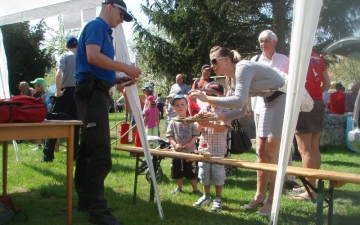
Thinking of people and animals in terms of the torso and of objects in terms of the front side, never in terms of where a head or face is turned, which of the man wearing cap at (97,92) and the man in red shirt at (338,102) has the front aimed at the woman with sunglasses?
the man wearing cap

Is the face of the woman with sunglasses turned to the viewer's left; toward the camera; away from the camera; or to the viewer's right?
to the viewer's left

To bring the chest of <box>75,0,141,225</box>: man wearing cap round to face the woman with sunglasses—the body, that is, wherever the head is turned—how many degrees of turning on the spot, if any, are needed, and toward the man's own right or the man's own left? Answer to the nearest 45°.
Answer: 0° — they already face them

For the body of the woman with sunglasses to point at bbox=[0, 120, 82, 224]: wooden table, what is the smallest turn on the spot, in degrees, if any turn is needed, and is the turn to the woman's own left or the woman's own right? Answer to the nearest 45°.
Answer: approximately 45° to the woman's own left

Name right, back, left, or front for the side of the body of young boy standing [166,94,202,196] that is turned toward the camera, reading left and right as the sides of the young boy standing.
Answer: front

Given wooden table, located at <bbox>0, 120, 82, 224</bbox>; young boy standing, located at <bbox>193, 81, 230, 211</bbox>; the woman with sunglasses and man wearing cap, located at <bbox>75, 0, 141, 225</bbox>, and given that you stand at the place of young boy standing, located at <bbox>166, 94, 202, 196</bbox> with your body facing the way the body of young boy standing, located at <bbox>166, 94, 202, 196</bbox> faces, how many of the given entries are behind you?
0

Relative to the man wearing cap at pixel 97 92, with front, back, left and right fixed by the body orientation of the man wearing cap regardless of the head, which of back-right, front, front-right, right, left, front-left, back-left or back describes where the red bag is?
back

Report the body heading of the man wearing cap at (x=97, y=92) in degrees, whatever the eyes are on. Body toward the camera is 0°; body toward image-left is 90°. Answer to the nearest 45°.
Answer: approximately 270°

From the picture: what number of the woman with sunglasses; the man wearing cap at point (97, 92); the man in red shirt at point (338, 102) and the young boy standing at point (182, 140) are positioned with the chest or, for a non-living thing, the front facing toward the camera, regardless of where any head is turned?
1

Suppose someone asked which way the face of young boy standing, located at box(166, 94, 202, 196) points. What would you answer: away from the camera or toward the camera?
toward the camera
